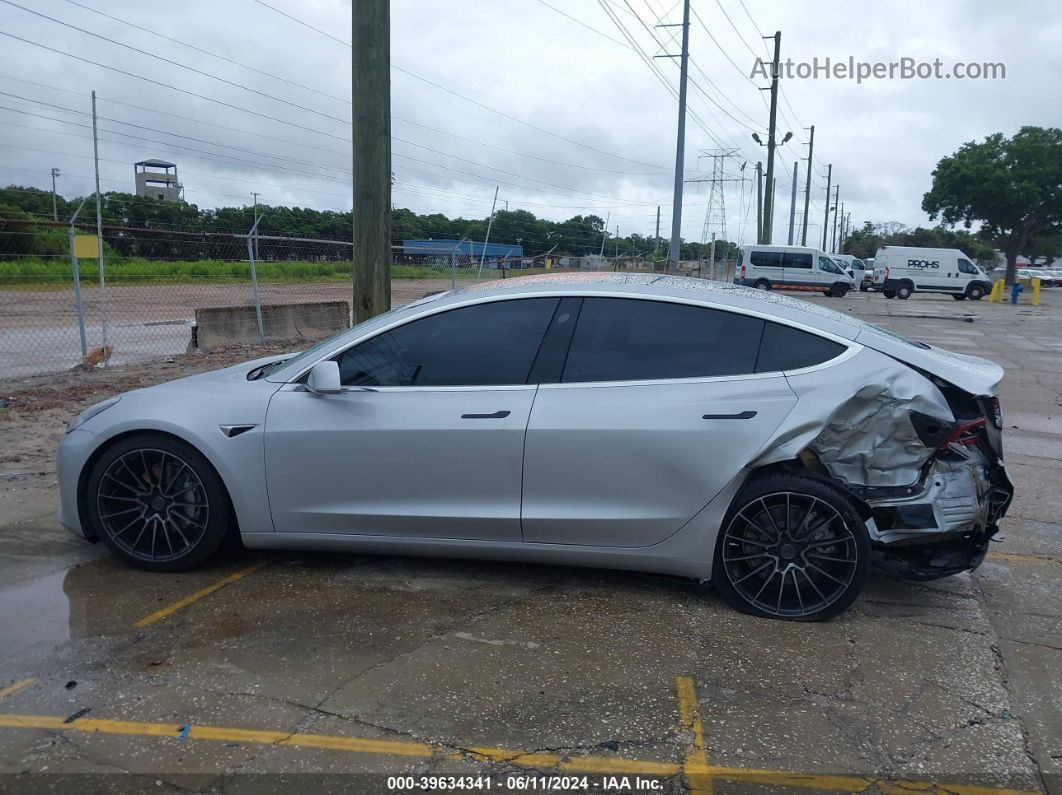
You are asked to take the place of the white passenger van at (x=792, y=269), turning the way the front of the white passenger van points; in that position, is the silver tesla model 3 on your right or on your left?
on your right

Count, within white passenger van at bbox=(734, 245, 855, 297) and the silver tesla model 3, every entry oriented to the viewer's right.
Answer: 1

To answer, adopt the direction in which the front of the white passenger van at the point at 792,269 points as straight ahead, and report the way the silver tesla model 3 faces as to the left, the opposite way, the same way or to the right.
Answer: the opposite way

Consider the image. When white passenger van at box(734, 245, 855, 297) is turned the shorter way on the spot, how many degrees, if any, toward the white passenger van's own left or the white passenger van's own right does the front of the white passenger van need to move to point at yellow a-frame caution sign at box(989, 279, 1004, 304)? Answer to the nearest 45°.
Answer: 0° — it already faces it

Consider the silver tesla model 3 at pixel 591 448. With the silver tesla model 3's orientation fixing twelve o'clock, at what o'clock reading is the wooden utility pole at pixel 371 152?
The wooden utility pole is roughly at 2 o'clock from the silver tesla model 3.

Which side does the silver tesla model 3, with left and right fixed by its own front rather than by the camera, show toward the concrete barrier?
right

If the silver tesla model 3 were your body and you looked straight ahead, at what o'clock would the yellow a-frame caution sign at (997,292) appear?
The yellow a-frame caution sign is roughly at 4 o'clock from the silver tesla model 3.

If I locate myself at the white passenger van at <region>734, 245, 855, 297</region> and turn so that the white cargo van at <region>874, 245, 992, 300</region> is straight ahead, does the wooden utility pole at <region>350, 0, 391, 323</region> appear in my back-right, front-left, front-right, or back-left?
back-right

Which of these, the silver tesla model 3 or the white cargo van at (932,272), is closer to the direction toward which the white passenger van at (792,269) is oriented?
the white cargo van

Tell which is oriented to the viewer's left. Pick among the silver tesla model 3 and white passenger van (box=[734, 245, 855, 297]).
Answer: the silver tesla model 3

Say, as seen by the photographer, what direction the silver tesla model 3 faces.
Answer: facing to the left of the viewer

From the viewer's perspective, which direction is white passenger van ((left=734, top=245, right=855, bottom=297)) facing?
to the viewer's right
